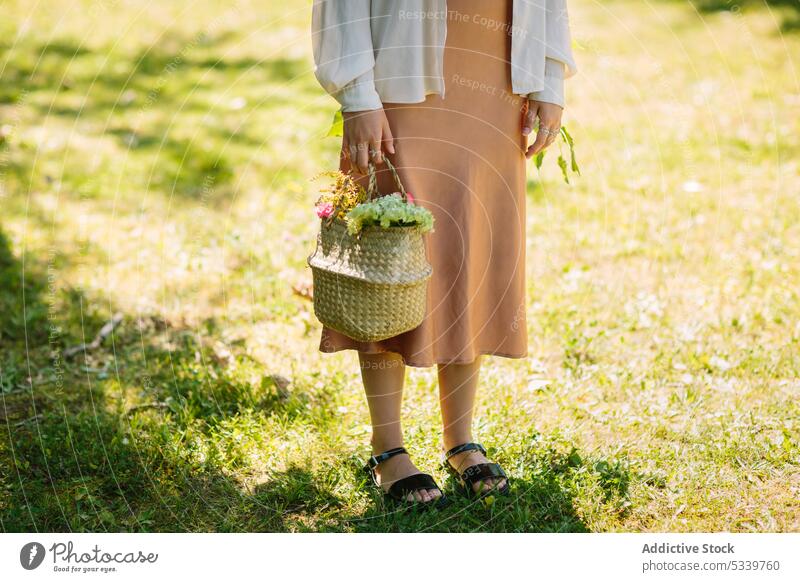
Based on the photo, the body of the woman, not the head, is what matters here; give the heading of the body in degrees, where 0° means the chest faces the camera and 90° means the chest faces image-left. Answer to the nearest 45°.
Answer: approximately 315°
